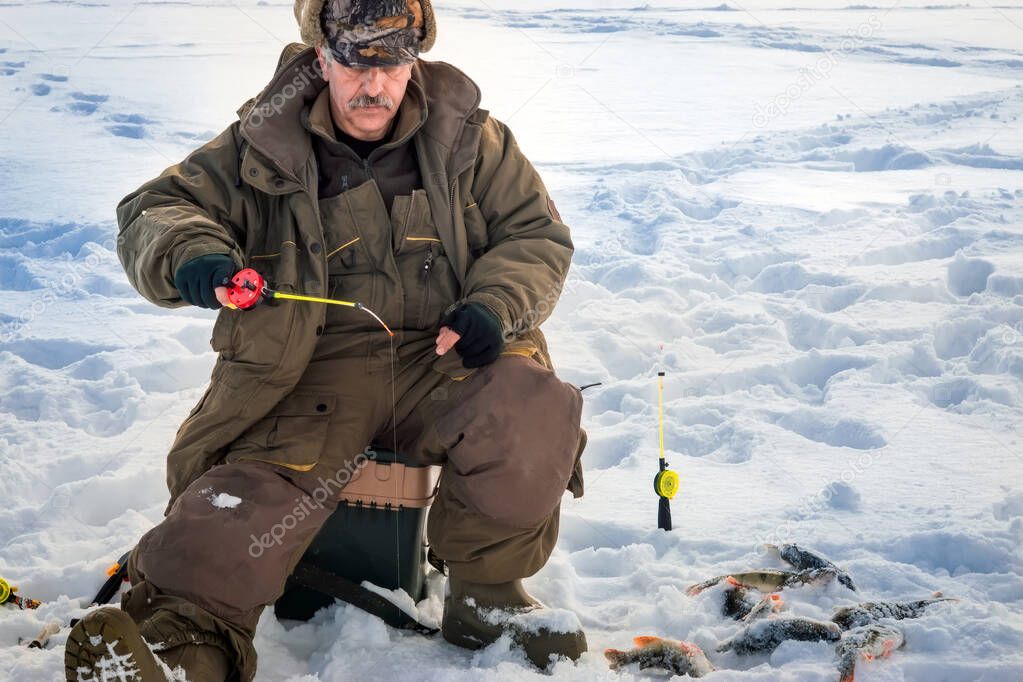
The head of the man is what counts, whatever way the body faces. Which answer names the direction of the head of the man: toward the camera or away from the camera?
toward the camera

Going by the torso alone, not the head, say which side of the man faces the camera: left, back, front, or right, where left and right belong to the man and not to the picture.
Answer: front

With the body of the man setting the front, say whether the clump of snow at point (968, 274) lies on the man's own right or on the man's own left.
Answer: on the man's own left

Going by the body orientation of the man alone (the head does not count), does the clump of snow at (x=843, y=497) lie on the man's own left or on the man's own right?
on the man's own left
